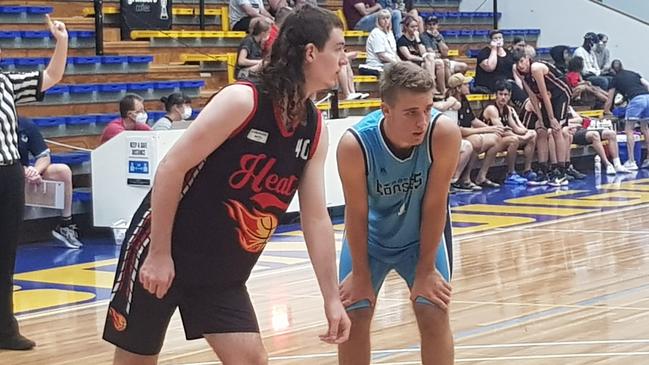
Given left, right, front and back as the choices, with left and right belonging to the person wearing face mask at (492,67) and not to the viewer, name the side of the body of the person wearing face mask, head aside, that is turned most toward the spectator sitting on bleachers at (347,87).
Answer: right

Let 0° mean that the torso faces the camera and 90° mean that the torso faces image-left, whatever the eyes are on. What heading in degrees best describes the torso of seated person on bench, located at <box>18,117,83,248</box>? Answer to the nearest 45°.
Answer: approximately 315°

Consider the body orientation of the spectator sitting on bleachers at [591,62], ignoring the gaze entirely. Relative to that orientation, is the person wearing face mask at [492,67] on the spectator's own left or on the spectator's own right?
on the spectator's own right

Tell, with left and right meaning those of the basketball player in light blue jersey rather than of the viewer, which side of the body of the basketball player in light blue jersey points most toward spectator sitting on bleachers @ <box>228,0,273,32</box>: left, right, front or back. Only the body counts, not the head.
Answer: back

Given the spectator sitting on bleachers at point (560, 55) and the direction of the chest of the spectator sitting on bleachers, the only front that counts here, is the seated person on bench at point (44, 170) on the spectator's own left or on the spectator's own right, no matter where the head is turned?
on the spectator's own right

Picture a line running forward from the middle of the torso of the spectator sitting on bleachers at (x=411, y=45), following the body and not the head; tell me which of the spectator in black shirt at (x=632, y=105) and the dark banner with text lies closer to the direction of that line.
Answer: the spectator in black shirt
